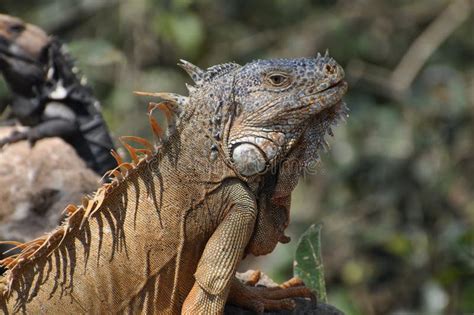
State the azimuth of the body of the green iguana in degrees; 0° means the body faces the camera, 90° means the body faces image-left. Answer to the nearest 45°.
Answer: approximately 270°

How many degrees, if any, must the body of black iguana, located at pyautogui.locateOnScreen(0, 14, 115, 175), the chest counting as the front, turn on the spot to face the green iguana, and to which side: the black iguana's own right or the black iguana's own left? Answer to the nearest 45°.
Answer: approximately 90° to the black iguana's own left

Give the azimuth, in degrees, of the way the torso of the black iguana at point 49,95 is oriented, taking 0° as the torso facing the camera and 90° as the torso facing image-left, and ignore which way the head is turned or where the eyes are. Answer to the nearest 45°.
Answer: approximately 90°

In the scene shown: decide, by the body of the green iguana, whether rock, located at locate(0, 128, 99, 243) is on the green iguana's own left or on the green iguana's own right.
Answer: on the green iguana's own left

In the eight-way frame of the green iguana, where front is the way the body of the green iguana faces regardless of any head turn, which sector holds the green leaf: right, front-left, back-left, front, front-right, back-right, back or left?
front-left

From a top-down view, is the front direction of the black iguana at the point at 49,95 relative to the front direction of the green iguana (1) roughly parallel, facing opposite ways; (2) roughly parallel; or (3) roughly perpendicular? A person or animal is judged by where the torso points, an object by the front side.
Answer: roughly parallel, facing opposite ways

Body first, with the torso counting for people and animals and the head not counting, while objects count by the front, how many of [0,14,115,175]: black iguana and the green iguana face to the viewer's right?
1

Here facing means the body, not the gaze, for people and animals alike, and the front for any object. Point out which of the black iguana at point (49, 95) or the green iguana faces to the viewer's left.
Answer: the black iguana

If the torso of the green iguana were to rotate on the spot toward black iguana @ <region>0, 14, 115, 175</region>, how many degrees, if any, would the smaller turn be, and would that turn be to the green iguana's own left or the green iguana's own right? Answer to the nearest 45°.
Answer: approximately 135° to the green iguana's own left
